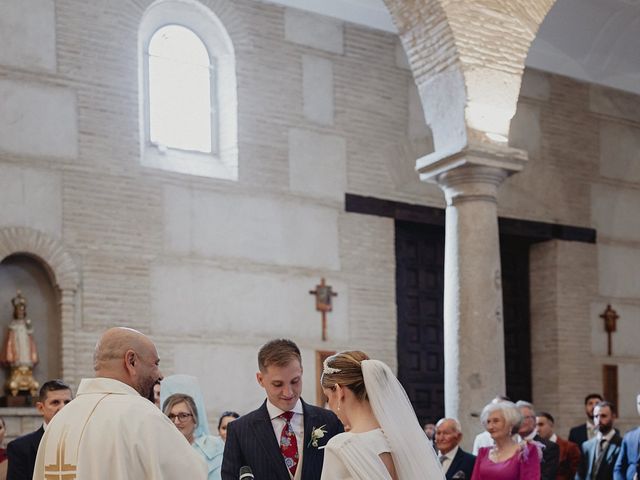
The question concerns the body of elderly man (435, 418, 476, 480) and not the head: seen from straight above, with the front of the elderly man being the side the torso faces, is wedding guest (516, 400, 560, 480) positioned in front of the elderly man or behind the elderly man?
behind

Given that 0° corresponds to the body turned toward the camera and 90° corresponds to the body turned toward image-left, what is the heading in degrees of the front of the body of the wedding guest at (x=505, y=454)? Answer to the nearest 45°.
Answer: approximately 45°

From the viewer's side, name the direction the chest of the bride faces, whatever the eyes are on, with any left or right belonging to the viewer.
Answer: facing away from the viewer and to the left of the viewer

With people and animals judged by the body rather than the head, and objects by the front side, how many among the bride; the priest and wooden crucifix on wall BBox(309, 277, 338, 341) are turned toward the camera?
1

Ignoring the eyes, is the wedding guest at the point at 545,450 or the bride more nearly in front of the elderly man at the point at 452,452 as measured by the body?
the bride

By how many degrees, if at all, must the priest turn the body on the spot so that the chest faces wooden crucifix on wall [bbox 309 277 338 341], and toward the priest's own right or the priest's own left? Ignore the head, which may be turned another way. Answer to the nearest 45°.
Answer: approximately 45° to the priest's own left

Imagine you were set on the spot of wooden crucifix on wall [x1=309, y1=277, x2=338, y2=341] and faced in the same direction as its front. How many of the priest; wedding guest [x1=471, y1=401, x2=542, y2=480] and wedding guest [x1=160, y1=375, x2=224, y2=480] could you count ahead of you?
3

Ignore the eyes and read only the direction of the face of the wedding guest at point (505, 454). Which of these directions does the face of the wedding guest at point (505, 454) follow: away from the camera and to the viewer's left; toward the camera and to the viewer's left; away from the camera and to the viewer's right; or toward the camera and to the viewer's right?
toward the camera and to the viewer's left

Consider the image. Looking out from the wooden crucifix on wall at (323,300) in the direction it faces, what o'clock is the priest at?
The priest is roughly at 12 o'clock from the wooden crucifix on wall.

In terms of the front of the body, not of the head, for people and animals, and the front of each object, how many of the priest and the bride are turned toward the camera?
0

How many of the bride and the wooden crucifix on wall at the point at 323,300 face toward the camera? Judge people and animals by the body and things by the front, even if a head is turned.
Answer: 1
